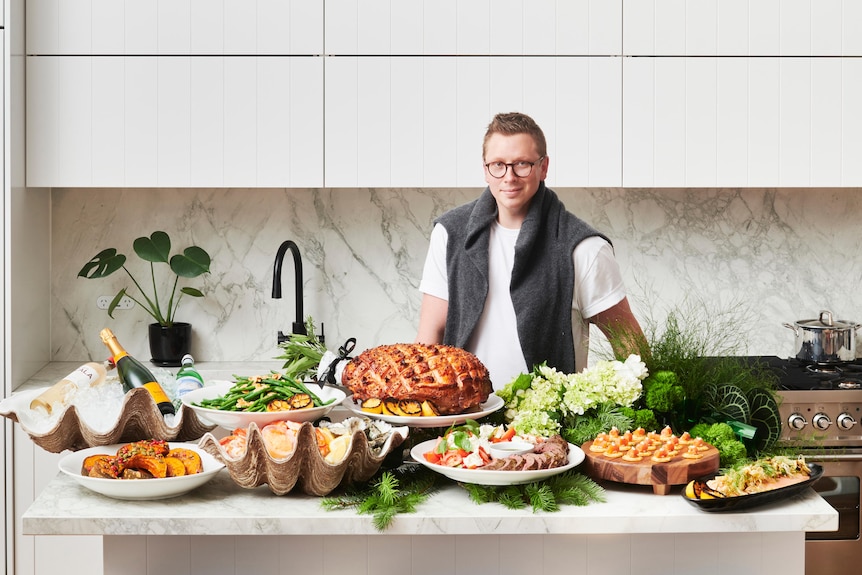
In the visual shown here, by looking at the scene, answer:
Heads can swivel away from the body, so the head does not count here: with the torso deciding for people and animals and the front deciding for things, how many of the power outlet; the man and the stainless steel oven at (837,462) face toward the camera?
3

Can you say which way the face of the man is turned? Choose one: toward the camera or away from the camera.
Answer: toward the camera

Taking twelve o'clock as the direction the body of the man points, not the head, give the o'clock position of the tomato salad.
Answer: The tomato salad is roughly at 12 o'clock from the man.

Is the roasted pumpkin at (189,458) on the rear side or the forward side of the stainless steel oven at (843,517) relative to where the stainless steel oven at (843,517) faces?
on the forward side

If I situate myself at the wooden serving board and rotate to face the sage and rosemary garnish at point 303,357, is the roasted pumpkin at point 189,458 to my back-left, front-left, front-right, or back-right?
front-left

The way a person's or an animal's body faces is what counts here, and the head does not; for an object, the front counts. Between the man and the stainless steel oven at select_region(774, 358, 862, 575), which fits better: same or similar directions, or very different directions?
same or similar directions

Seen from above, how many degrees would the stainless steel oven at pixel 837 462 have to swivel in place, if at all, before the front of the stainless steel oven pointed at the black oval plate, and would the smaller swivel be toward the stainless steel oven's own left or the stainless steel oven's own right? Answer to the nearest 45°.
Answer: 0° — it already faces it

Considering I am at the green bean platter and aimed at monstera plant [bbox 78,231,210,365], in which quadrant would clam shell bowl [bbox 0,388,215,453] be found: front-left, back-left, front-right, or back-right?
front-left

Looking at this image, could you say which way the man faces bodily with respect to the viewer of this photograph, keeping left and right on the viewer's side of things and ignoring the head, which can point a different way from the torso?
facing the viewer

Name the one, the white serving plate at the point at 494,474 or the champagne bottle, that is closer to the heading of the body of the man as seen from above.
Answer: the white serving plate

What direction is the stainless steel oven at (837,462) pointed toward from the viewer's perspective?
toward the camera

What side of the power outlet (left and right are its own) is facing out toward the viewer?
front

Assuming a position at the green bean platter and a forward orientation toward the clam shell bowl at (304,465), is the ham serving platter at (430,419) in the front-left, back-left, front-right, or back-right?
front-left

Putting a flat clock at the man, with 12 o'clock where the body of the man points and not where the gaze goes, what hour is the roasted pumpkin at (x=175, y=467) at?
The roasted pumpkin is roughly at 1 o'clock from the man.

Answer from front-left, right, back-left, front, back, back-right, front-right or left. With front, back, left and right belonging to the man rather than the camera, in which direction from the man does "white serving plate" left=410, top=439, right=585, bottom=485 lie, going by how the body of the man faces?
front

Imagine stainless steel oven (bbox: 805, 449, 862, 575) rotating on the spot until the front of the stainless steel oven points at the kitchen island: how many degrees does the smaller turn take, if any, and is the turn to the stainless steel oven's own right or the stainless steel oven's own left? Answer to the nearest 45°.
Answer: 0° — it already faces it
